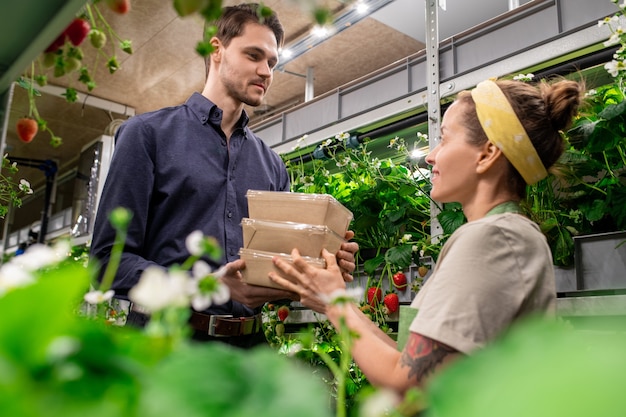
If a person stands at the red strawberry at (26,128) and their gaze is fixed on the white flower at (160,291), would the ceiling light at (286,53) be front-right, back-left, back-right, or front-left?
back-left

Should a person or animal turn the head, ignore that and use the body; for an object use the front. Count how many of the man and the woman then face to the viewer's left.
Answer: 1

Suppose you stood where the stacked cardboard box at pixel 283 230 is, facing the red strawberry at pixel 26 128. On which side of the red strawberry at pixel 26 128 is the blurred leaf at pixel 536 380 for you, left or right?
left

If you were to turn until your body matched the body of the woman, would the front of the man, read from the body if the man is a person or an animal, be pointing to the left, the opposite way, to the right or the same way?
the opposite way

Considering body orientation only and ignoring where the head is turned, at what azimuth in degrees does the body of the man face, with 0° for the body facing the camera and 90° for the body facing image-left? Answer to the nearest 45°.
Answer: approximately 315°

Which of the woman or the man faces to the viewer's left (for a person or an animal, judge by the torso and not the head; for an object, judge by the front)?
the woman

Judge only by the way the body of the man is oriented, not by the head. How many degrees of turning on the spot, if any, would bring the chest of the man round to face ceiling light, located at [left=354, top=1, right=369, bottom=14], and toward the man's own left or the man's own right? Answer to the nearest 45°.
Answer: approximately 90° to the man's own left

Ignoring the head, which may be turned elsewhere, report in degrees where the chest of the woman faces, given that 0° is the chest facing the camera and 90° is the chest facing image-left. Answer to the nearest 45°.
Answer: approximately 90°

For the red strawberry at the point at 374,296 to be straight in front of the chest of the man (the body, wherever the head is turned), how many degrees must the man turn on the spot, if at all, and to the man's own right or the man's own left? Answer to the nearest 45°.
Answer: approximately 90° to the man's own left

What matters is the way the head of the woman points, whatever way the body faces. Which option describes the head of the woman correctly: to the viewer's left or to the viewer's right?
to the viewer's left

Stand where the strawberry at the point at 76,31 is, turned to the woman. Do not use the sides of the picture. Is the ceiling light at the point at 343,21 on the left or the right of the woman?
left
